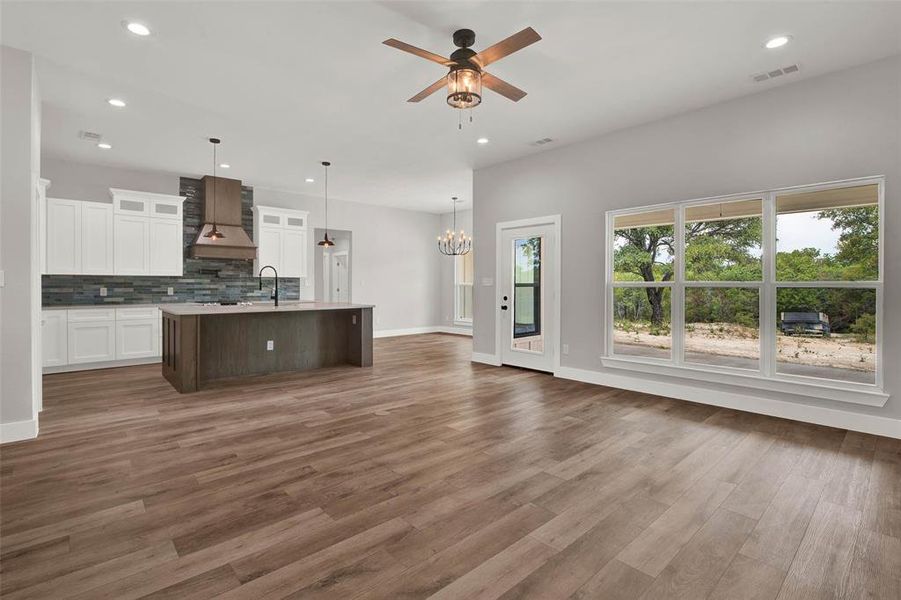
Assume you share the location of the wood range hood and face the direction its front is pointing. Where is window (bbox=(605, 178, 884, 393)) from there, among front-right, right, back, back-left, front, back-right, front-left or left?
front-left

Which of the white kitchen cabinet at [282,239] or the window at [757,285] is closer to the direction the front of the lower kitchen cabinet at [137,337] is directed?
the window

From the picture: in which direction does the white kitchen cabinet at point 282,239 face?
toward the camera

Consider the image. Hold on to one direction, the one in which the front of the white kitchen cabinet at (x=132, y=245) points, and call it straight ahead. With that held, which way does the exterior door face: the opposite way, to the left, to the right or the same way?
to the right

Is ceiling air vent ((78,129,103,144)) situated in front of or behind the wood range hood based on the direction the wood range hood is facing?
in front

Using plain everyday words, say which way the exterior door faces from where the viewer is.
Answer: facing the viewer and to the left of the viewer

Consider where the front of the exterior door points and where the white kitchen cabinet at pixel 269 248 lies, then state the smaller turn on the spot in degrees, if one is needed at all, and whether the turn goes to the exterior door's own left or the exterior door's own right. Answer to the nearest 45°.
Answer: approximately 45° to the exterior door's own right

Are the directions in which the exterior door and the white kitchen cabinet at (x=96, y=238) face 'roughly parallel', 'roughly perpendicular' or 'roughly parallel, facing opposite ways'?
roughly perpendicular

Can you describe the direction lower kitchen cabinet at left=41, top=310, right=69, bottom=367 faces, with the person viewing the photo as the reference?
facing the viewer

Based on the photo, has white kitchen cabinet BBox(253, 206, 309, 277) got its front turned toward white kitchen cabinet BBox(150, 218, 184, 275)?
no

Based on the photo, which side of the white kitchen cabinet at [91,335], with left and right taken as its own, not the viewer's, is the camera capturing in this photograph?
front

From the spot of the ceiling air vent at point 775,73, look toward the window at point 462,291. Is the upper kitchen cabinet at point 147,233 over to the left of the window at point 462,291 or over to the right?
left

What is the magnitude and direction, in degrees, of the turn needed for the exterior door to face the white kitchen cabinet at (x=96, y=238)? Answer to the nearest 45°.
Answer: approximately 45° to its right

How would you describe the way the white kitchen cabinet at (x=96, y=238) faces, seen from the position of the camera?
facing the viewer

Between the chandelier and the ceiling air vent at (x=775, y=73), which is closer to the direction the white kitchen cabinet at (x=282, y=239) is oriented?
the ceiling air vent

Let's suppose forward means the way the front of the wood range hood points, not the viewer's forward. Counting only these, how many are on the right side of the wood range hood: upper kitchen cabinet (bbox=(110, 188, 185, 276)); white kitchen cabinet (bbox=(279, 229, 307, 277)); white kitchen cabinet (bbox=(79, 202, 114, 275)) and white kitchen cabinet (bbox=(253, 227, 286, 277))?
2

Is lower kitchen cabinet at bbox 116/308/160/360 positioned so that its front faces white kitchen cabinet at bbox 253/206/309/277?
no

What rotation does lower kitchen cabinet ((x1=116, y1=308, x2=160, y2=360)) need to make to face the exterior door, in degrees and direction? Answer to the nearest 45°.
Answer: approximately 45° to its left

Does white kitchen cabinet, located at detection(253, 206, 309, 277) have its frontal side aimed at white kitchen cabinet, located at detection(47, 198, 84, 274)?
no

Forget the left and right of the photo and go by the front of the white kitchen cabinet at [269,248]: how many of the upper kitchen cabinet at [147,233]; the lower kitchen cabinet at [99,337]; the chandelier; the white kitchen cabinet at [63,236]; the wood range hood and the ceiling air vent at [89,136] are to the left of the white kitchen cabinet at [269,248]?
1
